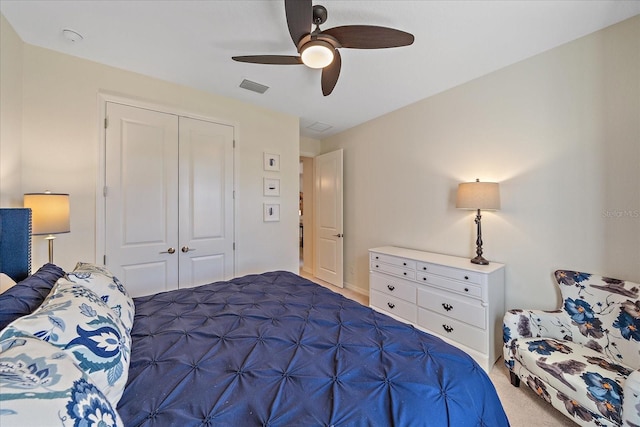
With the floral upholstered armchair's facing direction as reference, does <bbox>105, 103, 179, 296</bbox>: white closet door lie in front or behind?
in front

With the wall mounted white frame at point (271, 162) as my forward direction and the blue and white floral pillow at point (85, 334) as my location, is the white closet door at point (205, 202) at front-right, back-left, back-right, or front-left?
front-left

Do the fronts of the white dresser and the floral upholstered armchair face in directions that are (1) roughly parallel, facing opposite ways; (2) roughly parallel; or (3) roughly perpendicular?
roughly parallel

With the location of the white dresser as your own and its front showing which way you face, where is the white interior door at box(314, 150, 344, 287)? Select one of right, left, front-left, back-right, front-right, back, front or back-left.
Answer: right

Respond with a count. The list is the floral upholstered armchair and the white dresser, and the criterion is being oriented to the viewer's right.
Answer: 0

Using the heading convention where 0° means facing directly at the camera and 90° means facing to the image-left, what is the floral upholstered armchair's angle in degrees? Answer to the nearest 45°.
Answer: approximately 45°

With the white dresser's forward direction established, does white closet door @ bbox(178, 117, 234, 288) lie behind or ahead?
ahead

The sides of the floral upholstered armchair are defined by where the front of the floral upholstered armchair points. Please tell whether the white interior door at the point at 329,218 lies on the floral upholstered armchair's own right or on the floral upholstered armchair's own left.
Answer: on the floral upholstered armchair's own right

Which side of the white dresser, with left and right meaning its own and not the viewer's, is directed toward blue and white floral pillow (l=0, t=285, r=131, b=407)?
front

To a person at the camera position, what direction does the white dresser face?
facing the viewer and to the left of the viewer

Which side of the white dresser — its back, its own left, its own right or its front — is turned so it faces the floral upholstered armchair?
left

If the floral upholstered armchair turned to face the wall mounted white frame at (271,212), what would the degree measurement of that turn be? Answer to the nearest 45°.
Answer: approximately 45° to its right

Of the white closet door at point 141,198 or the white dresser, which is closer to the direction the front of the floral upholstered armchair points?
the white closet door

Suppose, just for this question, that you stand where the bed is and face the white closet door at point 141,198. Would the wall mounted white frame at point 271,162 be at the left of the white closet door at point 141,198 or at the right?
right

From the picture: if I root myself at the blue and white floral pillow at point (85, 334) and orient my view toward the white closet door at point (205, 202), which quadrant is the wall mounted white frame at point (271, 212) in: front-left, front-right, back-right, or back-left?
front-right
